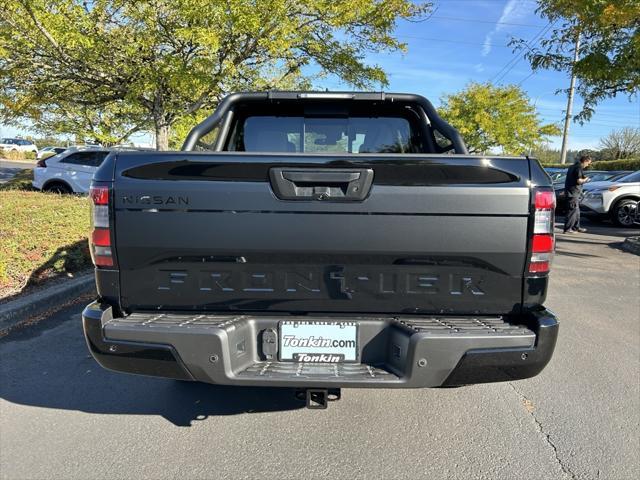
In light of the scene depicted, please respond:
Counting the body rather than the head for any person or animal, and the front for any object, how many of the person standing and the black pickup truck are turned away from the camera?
1

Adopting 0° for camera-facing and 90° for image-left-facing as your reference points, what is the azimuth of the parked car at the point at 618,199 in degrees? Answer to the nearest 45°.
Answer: approximately 45°

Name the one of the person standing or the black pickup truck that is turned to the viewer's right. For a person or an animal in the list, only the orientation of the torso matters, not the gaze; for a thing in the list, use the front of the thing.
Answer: the person standing

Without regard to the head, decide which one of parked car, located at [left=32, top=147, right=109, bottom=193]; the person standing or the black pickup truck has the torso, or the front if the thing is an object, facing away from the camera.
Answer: the black pickup truck

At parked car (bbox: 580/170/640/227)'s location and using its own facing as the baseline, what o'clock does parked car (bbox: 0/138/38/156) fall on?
parked car (bbox: 0/138/38/156) is roughly at 2 o'clock from parked car (bbox: 580/170/640/227).

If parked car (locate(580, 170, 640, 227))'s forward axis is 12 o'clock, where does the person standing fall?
The person standing is roughly at 11 o'clock from the parked car.

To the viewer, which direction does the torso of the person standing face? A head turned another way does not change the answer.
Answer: to the viewer's right

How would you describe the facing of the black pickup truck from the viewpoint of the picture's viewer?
facing away from the viewer
